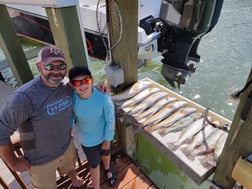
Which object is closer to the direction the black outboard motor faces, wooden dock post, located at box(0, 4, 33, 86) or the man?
the wooden dock post

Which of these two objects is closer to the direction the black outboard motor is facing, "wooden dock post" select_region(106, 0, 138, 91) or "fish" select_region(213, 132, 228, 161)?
the wooden dock post
